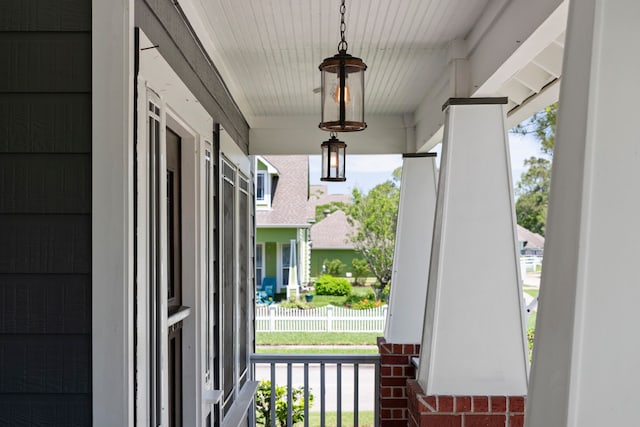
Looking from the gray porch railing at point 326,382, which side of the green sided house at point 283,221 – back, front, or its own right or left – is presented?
front

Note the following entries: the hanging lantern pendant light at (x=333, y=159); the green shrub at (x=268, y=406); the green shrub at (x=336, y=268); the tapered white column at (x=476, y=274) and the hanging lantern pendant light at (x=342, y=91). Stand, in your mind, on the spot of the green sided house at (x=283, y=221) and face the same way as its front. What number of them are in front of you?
4

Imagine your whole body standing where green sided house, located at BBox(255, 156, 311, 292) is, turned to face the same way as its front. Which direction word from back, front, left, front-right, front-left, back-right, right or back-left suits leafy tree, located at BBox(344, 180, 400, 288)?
left

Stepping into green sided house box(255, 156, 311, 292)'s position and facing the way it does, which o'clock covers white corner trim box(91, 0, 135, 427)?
The white corner trim is roughly at 12 o'clock from the green sided house.

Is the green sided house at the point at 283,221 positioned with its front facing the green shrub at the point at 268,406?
yes

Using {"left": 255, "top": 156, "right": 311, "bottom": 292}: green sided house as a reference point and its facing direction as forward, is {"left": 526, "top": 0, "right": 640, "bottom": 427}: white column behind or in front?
in front

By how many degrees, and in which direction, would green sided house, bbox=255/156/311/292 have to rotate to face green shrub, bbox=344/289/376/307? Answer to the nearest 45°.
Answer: approximately 90° to its left

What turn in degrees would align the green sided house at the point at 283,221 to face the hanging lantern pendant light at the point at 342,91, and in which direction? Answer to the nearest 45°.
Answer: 0° — it already faces it

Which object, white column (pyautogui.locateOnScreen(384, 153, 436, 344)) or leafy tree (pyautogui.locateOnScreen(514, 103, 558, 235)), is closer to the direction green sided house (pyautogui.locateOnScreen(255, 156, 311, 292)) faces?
the white column

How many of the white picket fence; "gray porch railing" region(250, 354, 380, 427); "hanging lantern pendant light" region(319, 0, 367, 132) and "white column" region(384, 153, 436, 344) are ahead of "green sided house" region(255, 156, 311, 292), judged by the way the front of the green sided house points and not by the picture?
4

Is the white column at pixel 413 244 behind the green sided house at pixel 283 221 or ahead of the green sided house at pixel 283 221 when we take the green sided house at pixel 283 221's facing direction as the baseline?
ahead

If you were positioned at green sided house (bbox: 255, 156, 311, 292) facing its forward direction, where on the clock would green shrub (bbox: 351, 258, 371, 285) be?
The green shrub is roughly at 8 o'clock from the green sided house.

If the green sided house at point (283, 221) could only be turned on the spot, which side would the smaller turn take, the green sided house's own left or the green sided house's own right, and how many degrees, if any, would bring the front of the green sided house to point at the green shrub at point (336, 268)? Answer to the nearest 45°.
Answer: approximately 135° to the green sided house's own left

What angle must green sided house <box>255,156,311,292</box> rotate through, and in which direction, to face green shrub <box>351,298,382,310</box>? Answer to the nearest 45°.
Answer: approximately 45° to its left

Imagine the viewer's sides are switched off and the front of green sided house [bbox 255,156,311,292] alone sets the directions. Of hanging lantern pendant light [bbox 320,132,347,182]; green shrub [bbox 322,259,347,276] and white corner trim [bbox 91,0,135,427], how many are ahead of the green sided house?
2

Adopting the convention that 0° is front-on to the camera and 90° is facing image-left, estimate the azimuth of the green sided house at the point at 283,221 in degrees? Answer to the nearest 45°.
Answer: approximately 0°
